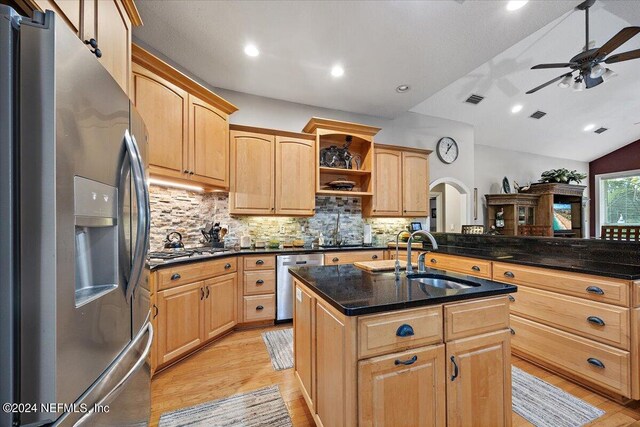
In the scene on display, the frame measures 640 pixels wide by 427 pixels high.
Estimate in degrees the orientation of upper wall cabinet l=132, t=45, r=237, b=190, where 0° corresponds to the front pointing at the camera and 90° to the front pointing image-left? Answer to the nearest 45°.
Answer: approximately 315°

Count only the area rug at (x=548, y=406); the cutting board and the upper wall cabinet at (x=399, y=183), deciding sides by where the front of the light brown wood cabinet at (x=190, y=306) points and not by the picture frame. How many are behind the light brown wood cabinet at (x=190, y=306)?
0

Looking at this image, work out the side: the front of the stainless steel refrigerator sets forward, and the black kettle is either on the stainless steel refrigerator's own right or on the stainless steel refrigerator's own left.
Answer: on the stainless steel refrigerator's own left

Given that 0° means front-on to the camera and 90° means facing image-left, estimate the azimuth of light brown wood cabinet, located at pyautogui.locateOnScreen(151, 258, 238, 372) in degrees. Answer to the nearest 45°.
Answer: approximately 315°

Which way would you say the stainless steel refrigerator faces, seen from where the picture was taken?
facing the viewer and to the right of the viewer

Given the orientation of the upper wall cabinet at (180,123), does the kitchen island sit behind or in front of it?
in front

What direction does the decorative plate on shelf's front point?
toward the camera

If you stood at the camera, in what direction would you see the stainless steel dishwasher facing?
facing the viewer

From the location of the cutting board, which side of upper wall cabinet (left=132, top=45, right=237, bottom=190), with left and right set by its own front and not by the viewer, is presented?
front

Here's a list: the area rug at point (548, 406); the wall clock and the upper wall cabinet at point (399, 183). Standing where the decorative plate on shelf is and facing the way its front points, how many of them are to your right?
0

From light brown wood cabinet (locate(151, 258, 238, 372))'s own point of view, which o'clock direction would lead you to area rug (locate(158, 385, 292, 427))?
The area rug is roughly at 1 o'clock from the light brown wood cabinet.

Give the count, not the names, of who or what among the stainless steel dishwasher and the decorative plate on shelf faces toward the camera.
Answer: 2

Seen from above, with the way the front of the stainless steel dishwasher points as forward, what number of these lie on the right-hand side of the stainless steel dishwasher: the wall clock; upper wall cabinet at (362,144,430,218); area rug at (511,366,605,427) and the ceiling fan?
0

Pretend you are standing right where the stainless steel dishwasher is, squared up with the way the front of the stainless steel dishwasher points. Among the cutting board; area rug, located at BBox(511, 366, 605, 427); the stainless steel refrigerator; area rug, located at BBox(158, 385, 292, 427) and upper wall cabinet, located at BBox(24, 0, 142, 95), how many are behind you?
0

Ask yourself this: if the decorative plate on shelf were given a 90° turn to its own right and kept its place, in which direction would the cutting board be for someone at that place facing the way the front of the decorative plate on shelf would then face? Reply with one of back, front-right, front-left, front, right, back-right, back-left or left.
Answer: left

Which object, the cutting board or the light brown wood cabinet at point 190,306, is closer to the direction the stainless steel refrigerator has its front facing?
the cutting board

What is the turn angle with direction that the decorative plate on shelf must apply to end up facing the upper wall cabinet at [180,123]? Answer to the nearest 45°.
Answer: approximately 45° to its right

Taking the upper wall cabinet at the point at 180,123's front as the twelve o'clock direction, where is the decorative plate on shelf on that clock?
The decorative plate on shelf is roughly at 10 o'clock from the upper wall cabinet.
